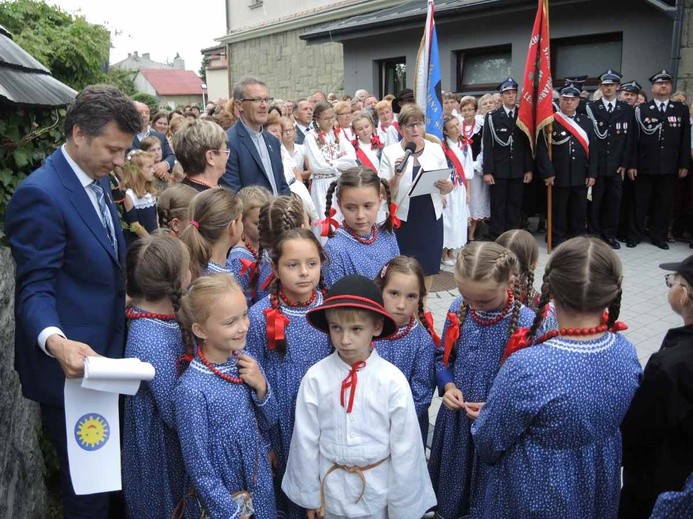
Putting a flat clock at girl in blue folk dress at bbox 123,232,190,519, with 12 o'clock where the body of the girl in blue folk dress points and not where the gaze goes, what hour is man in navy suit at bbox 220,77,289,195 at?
The man in navy suit is roughly at 11 o'clock from the girl in blue folk dress.

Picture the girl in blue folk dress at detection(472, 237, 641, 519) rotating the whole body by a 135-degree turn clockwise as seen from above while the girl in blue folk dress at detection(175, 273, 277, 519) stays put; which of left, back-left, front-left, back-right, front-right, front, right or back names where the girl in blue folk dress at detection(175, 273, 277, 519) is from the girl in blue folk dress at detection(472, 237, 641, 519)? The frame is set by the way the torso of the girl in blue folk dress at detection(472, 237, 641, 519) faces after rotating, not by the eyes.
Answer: back-right

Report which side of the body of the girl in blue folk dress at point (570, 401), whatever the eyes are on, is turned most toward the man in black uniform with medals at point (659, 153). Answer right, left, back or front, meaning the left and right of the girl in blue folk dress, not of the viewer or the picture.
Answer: front

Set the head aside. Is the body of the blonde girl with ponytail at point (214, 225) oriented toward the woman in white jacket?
yes

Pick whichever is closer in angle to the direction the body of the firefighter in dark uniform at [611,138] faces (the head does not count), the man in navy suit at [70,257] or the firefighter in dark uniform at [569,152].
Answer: the man in navy suit

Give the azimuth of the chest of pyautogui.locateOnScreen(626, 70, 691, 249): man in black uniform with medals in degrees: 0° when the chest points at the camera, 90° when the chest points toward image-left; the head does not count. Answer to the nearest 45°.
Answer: approximately 0°

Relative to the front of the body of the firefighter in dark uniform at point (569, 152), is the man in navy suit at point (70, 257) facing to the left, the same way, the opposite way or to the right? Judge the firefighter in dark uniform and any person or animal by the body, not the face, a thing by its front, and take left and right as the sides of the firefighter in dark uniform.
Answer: to the left
